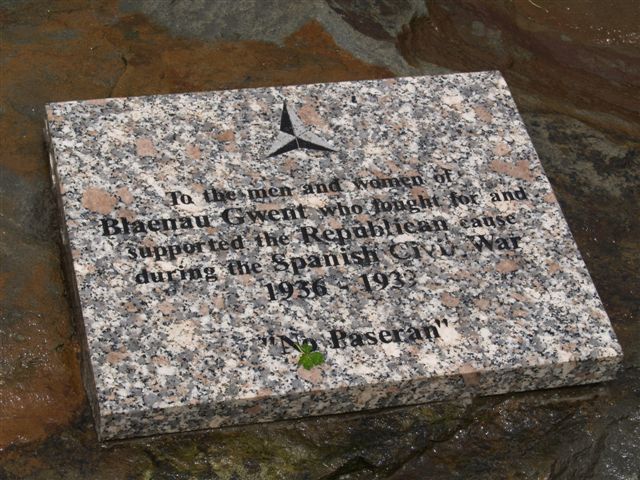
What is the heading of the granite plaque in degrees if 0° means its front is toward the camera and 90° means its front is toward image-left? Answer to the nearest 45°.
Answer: approximately 0°
